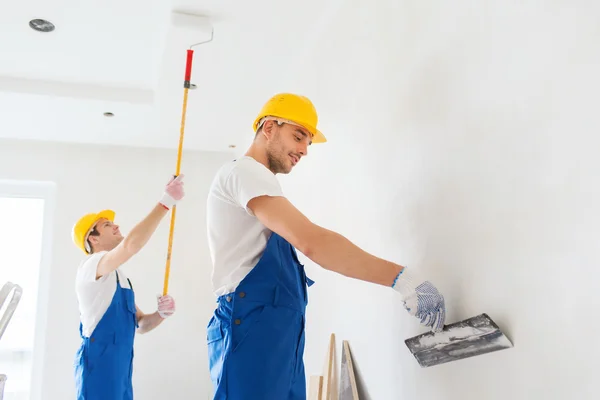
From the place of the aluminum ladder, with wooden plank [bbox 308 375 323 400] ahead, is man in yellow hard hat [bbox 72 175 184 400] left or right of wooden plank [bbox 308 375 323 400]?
left

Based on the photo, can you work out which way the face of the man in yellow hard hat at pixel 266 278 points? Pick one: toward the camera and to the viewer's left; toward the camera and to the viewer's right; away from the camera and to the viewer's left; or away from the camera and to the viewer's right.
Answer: toward the camera and to the viewer's right

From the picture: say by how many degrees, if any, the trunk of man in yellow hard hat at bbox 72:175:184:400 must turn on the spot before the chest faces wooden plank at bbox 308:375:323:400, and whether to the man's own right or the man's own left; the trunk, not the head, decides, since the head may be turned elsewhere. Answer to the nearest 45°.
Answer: approximately 45° to the man's own right

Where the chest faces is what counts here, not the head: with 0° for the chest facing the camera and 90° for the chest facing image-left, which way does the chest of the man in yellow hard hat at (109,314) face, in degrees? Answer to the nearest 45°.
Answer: approximately 270°

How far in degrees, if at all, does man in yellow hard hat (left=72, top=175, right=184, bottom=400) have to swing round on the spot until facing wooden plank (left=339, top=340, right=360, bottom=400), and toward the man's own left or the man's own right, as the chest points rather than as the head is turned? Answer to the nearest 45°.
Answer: approximately 45° to the man's own right

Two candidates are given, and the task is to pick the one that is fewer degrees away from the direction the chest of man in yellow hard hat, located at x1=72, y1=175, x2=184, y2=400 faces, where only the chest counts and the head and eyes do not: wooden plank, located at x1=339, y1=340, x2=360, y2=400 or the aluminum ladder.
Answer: the wooden plank

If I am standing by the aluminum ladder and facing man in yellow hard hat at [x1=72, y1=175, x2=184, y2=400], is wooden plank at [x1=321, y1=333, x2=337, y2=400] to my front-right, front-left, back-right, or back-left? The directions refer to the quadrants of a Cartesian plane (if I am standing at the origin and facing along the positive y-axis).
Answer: front-right

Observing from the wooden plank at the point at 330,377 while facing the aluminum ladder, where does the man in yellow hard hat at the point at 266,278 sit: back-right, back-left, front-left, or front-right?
front-left

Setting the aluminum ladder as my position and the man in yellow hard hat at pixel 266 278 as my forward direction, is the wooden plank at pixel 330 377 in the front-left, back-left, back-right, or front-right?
front-left

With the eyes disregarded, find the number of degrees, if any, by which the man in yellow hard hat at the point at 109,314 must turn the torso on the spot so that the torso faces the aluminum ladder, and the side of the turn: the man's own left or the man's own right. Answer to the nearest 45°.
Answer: approximately 90° to the man's own right

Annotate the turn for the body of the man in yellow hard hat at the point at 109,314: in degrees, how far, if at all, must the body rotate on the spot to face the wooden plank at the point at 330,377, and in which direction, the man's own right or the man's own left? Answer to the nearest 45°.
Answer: approximately 45° to the man's own right
